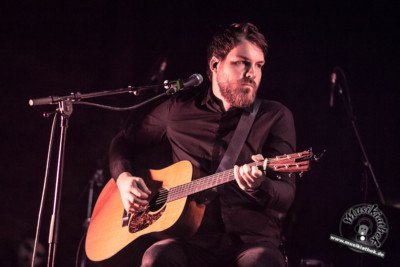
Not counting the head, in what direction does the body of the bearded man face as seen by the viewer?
toward the camera

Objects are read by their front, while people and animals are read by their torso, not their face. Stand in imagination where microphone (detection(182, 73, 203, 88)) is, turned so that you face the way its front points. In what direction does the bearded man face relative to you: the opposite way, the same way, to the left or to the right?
to the right

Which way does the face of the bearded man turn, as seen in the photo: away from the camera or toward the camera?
toward the camera

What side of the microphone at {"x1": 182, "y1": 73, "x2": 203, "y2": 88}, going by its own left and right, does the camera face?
right
